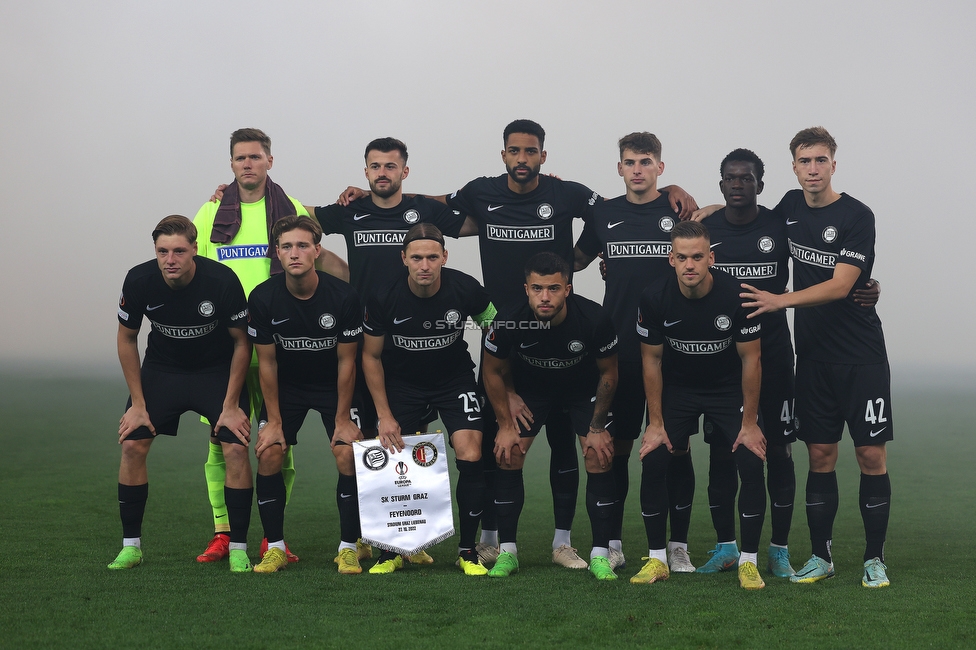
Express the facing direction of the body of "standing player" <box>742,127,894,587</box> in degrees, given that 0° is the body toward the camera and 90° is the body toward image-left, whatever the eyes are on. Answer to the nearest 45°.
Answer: approximately 45°

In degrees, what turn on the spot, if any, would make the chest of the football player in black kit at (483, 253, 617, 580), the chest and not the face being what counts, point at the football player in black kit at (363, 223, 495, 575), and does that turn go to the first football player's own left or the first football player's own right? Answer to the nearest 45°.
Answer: approximately 90° to the first football player's own right

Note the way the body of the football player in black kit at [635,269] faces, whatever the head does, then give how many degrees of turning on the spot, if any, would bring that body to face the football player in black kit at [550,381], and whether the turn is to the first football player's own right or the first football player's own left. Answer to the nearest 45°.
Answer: approximately 45° to the first football player's own right

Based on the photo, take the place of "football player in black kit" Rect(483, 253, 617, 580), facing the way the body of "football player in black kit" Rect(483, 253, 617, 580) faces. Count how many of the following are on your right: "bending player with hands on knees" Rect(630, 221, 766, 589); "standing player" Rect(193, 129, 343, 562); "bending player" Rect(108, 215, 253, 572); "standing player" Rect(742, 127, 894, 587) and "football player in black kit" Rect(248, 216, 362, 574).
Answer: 3

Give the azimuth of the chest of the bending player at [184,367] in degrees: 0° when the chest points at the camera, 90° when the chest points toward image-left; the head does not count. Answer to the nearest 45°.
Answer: approximately 0°

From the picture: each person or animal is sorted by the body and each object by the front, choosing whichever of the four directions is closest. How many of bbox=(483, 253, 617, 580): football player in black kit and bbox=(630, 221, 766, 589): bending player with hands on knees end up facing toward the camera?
2
